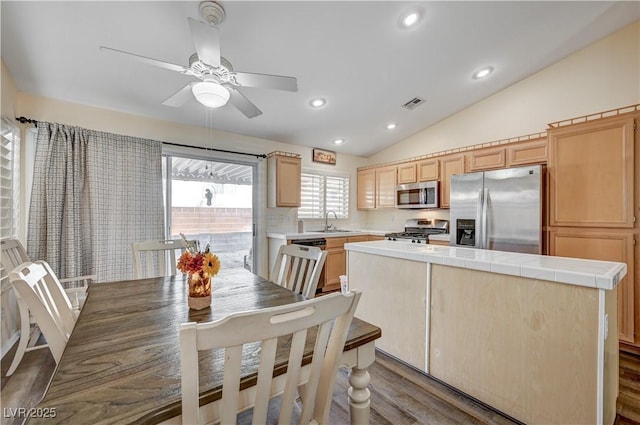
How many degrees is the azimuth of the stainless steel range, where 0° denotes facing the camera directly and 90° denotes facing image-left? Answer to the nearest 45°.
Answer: approximately 45°

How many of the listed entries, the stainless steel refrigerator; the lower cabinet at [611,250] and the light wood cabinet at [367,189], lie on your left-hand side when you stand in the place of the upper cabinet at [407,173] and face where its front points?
2

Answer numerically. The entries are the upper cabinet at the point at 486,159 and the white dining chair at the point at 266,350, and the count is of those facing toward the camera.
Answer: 1

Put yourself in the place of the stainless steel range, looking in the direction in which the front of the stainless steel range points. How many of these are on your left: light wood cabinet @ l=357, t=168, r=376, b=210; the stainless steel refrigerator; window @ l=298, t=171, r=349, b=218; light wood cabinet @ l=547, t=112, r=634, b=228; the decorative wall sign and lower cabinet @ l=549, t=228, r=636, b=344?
3

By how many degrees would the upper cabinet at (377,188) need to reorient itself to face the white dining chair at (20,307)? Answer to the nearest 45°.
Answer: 0° — it already faces it

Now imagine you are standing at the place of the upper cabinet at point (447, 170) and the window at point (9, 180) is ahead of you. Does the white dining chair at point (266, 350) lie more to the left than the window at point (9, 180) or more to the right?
left
